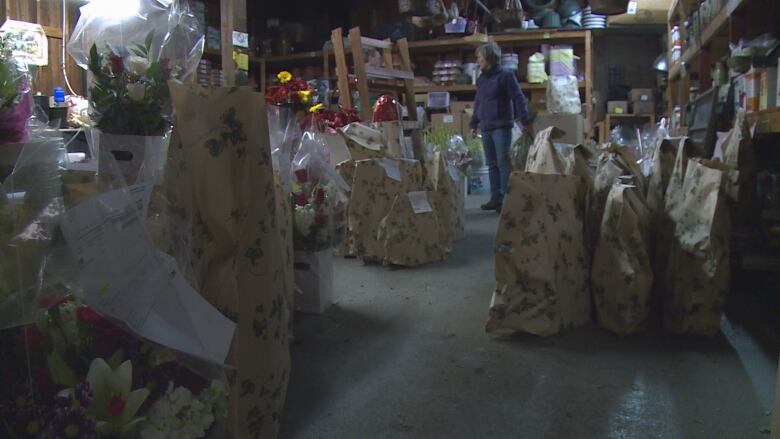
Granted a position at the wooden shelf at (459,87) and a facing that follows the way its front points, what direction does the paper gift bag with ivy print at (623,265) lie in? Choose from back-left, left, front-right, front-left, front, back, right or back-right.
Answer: front

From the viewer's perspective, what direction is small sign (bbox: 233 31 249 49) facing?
toward the camera

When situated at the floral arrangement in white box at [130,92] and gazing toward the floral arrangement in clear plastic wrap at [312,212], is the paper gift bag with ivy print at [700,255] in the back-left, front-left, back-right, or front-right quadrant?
front-right

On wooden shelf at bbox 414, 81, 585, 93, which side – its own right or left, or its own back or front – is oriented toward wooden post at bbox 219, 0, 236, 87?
right

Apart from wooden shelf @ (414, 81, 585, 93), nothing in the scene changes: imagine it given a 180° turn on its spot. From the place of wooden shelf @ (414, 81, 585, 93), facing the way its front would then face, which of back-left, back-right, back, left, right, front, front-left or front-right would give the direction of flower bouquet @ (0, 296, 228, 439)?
back

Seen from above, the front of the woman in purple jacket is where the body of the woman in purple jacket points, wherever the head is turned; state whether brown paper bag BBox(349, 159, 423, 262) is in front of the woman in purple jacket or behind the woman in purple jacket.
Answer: in front

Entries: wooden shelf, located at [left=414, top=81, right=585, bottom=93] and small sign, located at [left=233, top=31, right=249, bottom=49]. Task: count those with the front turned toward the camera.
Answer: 2

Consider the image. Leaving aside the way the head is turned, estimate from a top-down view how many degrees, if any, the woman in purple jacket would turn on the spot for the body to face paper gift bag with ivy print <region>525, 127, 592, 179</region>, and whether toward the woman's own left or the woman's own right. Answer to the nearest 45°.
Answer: approximately 45° to the woman's own left

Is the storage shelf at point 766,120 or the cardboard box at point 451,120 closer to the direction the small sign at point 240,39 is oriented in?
the storage shelf

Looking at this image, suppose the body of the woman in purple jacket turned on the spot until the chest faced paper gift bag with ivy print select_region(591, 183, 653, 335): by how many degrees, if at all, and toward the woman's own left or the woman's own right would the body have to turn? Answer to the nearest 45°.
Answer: approximately 45° to the woman's own left

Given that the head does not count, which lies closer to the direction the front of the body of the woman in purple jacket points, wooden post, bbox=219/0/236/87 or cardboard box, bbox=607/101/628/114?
the wooden post

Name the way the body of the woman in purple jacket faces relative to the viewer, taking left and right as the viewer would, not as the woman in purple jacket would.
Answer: facing the viewer and to the left of the viewer

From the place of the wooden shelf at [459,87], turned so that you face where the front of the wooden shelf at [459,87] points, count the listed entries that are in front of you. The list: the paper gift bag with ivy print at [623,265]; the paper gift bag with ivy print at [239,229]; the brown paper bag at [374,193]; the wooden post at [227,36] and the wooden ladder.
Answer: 5

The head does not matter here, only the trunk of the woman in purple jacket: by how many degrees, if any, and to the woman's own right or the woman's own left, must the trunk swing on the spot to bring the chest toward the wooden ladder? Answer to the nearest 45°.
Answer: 0° — they already face it
